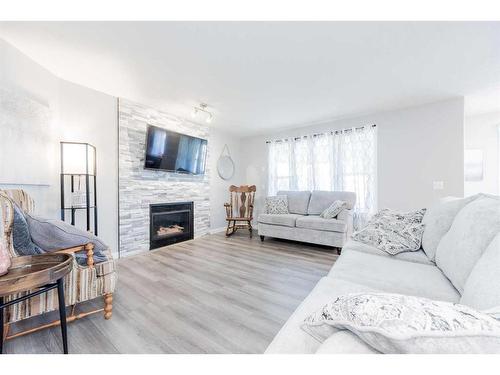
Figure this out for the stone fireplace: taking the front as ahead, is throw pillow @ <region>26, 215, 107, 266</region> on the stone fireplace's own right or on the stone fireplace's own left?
on the stone fireplace's own right

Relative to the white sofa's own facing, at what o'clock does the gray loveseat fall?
The gray loveseat is roughly at 2 o'clock from the white sofa.

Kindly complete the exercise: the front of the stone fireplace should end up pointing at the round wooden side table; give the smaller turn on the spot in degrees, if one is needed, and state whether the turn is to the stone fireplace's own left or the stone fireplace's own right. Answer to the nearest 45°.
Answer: approximately 45° to the stone fireplace's own right

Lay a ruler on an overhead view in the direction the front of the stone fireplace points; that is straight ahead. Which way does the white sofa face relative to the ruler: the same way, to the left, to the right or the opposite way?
the opposite way

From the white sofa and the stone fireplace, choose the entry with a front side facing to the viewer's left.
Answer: the white sofa

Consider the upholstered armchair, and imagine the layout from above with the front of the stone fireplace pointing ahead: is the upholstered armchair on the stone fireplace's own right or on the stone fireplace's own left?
on the stone fireplace's own right

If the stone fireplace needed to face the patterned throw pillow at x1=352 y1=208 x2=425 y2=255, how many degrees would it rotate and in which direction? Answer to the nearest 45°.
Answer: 0° — it already faces it

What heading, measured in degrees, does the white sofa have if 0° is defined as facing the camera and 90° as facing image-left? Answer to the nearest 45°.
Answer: approximately 90°

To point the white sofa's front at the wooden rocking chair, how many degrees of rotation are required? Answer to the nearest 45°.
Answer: approximately 45° to its right

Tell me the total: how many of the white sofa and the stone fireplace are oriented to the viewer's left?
1
